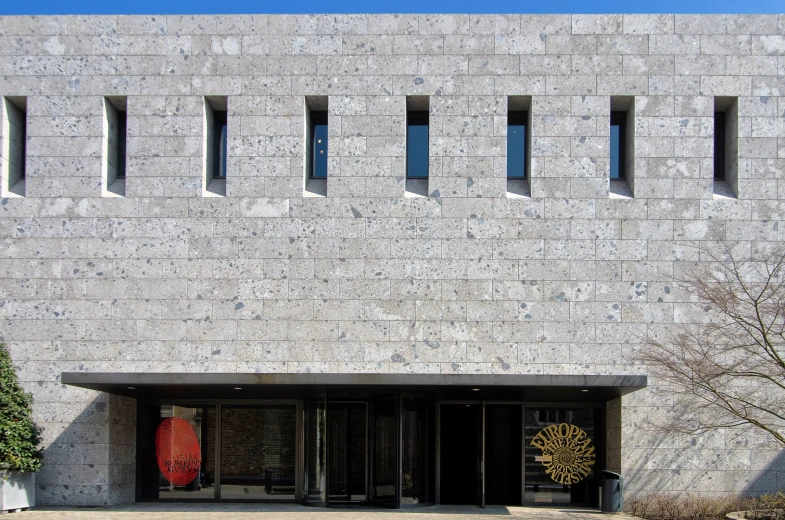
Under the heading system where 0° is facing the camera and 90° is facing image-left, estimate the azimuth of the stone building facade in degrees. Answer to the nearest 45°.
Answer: approximately 0°

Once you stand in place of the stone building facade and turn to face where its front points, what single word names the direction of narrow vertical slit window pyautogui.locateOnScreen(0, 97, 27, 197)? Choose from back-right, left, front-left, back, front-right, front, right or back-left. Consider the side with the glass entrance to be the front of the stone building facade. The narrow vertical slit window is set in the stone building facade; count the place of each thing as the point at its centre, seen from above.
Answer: right
